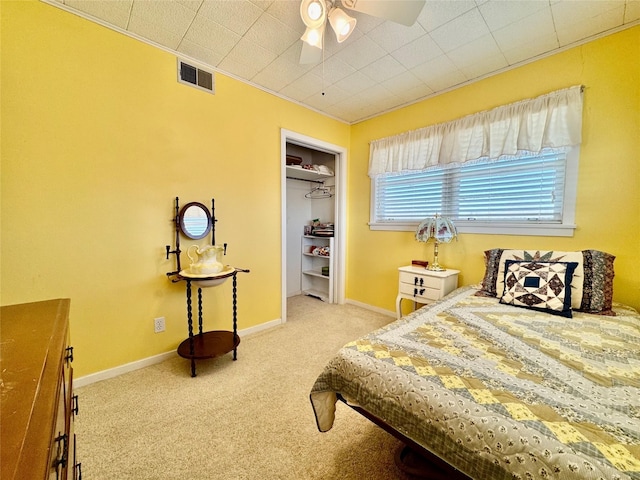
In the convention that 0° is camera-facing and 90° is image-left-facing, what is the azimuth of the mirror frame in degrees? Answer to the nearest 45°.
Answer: approximately 0°

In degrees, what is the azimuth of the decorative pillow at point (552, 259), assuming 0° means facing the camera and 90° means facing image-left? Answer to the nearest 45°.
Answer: approximately 0°

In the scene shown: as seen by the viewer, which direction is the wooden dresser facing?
to the viewer's right

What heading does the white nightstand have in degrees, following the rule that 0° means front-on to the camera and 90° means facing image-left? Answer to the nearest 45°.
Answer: approximately 45°

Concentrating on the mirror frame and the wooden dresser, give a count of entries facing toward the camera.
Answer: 1

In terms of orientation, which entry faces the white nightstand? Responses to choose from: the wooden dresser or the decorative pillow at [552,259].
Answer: the wooden dresser

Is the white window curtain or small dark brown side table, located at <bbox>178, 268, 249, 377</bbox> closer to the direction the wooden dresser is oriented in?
the white window curtain

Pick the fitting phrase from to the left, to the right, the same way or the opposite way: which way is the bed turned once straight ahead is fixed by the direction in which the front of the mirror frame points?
to the right

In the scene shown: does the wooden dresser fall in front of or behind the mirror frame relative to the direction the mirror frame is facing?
in front

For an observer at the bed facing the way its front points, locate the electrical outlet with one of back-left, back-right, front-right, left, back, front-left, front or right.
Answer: front-right
